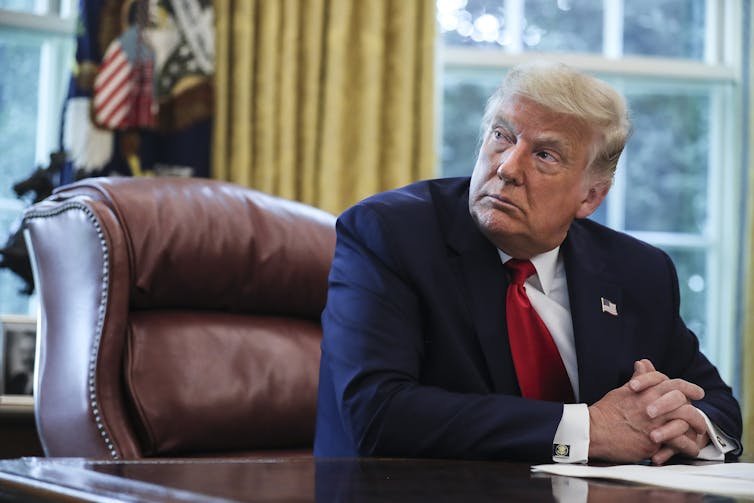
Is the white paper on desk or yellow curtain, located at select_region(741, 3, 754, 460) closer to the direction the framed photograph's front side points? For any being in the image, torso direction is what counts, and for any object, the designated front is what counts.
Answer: the white paper on desk

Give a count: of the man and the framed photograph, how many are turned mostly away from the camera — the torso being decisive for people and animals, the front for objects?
0

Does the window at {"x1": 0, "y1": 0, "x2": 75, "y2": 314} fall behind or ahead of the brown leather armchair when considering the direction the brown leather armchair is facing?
behind

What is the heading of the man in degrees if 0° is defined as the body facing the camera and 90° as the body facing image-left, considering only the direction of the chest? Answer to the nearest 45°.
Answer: approximately 315°

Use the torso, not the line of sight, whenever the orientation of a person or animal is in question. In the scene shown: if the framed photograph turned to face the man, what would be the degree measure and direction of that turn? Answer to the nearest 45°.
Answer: approximately 45° to its left

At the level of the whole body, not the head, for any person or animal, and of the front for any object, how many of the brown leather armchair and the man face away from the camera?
0
